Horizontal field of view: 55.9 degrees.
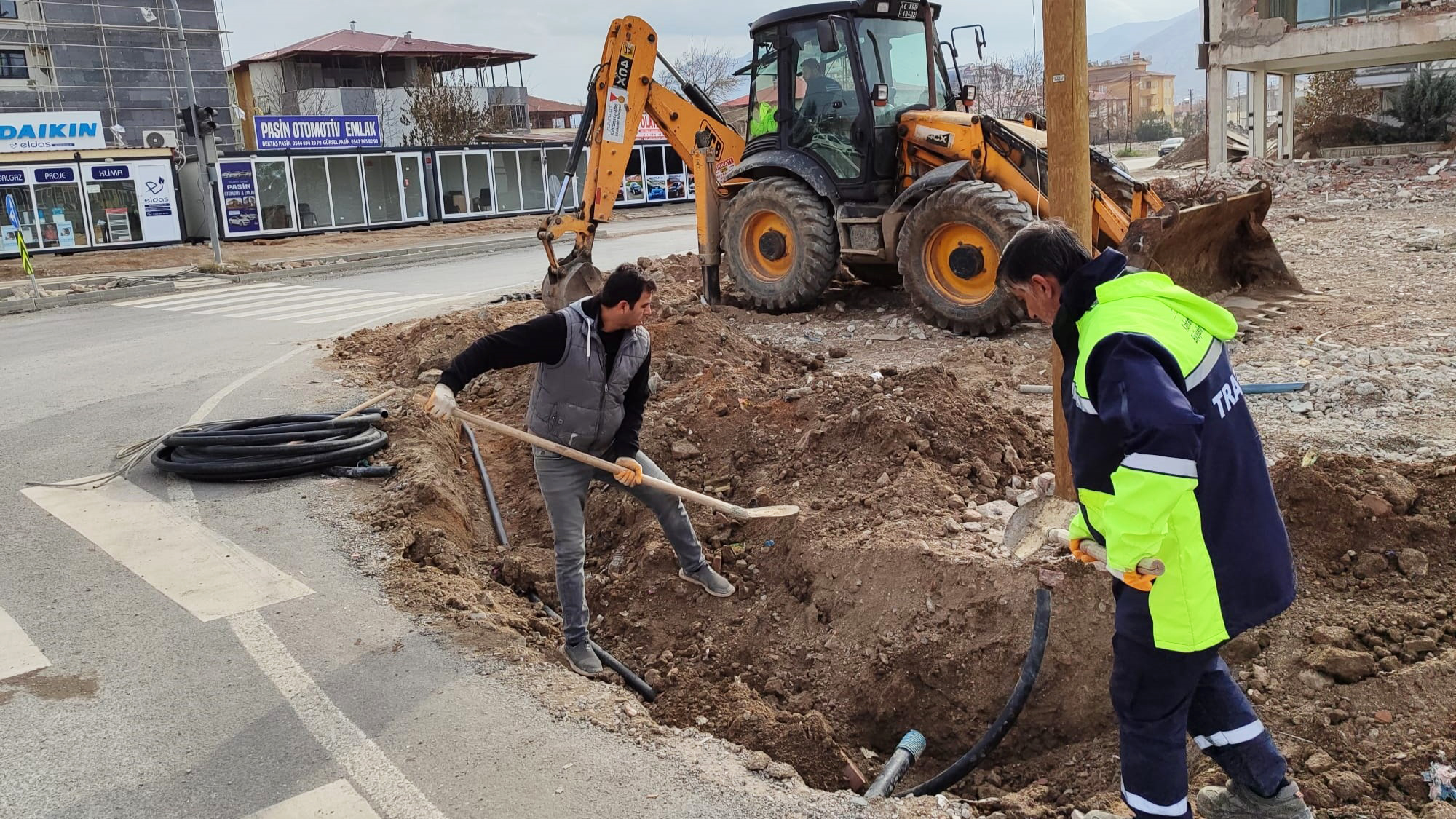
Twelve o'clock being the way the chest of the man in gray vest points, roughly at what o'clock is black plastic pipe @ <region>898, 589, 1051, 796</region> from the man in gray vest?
The black plastic pipe is roughly at 12 o'clock from the man in gray vest.

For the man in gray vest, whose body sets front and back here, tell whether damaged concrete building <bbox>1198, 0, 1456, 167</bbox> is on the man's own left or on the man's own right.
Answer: on the man's own left

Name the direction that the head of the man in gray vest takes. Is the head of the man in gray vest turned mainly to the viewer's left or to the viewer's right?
to the viewer's right

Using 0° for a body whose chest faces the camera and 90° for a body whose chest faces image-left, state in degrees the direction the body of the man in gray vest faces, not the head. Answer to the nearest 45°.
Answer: approximately 315°

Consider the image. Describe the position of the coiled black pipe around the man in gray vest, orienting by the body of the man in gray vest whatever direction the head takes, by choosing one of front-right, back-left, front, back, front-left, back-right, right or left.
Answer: back

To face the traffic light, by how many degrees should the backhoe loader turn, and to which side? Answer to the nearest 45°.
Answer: approximately 180°

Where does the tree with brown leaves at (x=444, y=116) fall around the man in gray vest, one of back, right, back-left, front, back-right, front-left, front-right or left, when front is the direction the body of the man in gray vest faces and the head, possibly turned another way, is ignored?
back-left
